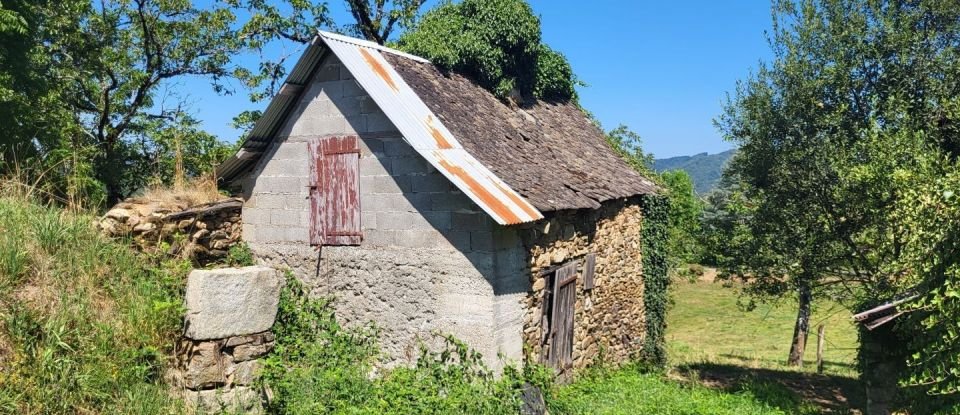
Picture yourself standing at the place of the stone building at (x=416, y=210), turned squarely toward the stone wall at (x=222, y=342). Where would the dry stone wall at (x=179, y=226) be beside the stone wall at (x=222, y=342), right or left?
right

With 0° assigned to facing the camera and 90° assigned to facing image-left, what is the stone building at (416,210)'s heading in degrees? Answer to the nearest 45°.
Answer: approximately 315°

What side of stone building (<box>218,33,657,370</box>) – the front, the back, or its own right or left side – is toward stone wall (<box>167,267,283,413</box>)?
right

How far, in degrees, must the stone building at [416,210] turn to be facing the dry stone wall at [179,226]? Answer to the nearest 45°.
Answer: approximately 135° to its right

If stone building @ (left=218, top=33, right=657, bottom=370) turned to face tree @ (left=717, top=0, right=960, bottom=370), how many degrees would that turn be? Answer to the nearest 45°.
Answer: approximately 45° to its left

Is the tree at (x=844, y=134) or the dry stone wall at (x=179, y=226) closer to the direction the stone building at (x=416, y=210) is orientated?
the tree

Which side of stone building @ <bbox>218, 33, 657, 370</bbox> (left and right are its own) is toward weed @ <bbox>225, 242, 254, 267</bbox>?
right
